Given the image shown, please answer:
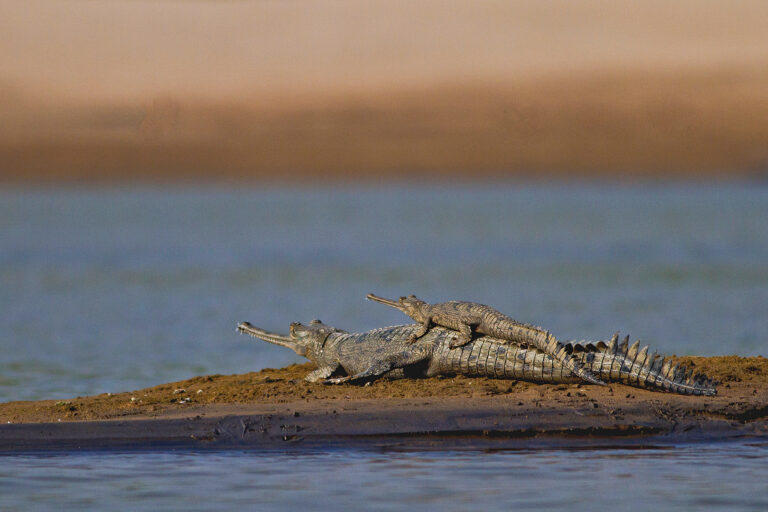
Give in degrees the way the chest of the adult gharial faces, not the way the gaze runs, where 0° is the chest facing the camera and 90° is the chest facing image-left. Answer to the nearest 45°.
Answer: approximately 90°
